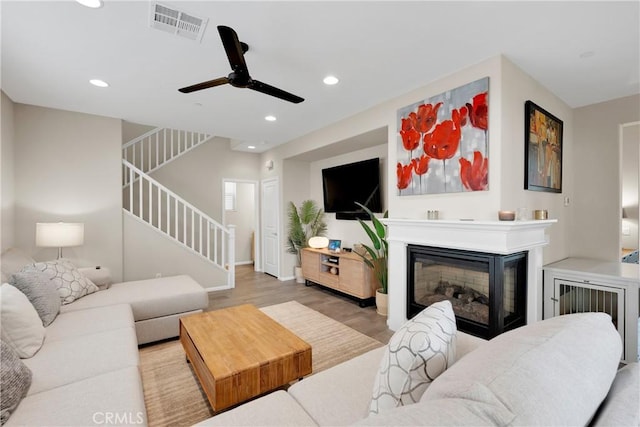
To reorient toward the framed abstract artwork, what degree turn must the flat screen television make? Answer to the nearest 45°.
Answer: approximately 90° to its left

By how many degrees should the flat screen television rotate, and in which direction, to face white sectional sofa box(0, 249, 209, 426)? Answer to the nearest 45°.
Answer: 0° — it already faces it

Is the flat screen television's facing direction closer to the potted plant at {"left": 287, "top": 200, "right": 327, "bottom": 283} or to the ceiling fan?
the ceiling fan

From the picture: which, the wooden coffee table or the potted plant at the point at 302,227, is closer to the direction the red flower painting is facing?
the wooden coffee table

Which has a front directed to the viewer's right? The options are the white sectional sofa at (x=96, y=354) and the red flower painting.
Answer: the white sectional sofa

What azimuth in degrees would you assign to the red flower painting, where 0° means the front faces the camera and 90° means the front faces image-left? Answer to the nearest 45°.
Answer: approximately 45°

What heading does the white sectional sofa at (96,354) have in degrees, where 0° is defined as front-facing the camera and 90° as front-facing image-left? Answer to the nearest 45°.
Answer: approximately 270°

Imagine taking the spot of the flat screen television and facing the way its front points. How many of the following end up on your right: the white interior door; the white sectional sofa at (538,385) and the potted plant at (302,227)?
2

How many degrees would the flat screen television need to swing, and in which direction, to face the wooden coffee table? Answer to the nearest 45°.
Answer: approximately 45° to its left

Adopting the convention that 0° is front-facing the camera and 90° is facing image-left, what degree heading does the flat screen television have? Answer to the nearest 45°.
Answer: approximately 45°
